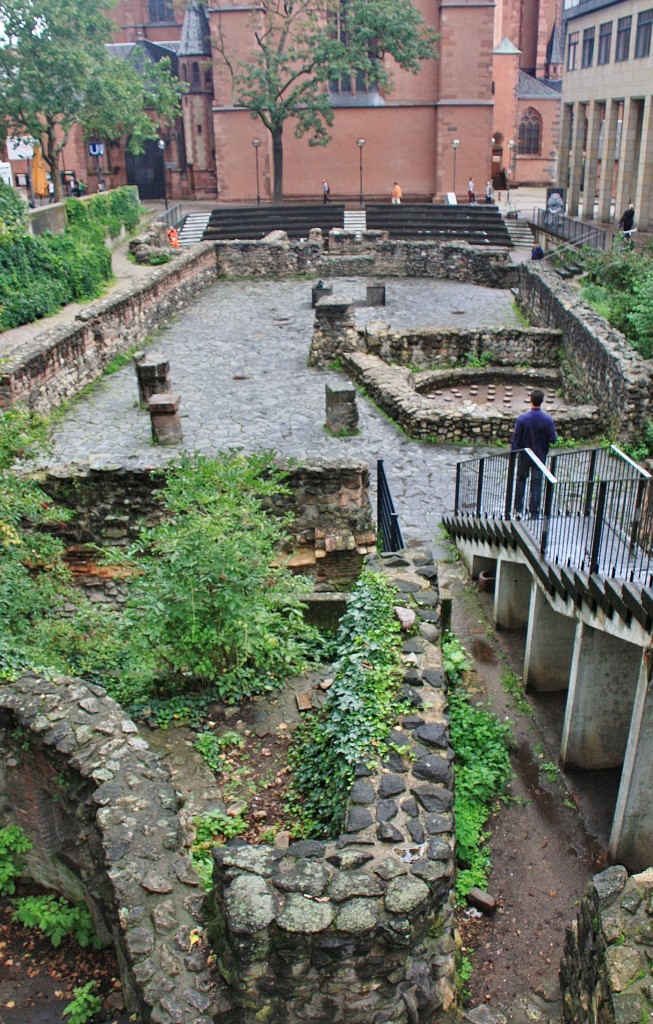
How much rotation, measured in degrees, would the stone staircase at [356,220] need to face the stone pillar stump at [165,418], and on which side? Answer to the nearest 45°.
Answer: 0° — it already faces it

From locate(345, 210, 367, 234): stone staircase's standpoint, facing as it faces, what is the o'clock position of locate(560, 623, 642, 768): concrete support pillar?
The concrete support pillar is roughly at 12 o'clock from the stone staircase.

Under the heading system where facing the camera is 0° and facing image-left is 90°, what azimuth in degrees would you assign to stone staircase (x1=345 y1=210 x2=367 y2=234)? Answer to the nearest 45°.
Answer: approximately 0°

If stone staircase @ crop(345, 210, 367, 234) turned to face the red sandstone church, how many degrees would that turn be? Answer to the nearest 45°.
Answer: approximately 180°

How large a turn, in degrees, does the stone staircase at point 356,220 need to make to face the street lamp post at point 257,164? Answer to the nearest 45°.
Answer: approximately 135° to its right

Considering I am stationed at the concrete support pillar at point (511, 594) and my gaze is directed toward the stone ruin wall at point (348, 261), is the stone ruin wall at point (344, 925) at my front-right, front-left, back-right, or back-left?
back-left

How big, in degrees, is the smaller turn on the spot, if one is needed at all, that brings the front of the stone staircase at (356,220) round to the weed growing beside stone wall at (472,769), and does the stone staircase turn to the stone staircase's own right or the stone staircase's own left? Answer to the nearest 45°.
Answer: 0° — it already faces it

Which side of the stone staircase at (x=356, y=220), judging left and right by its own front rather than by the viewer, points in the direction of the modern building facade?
left

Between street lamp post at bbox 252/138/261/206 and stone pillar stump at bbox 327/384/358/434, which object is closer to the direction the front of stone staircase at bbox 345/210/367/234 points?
the stone pillar stump

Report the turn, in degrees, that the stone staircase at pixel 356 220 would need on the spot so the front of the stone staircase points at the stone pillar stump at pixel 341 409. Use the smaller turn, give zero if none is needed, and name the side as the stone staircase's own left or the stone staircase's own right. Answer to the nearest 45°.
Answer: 0° — it already faces it

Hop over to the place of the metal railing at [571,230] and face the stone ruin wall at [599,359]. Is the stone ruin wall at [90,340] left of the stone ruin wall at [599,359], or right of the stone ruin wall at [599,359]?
right

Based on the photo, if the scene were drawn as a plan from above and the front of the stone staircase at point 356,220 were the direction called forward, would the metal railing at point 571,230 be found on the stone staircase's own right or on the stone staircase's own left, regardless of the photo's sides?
on the stone staircase's own left
